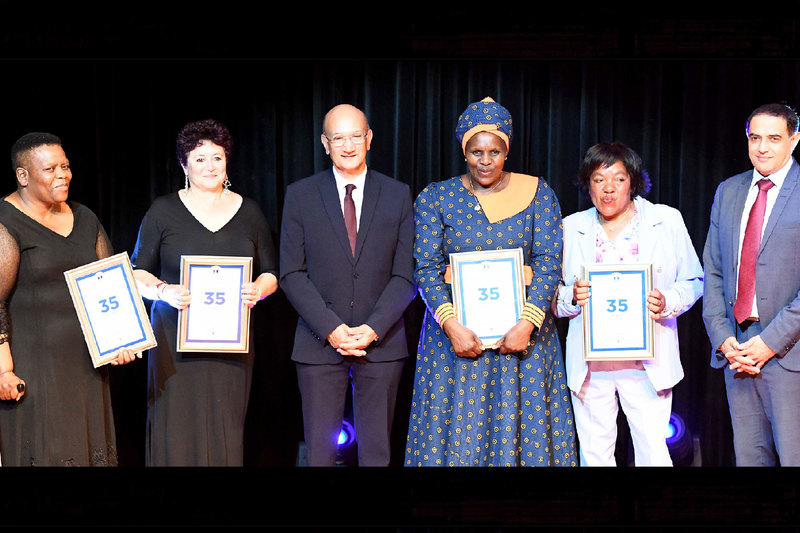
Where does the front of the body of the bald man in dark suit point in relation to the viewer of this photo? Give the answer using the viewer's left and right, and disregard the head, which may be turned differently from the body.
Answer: facing the viewer

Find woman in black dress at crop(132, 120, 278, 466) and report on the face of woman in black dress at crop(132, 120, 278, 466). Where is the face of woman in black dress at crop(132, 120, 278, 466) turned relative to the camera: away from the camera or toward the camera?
toward the camera

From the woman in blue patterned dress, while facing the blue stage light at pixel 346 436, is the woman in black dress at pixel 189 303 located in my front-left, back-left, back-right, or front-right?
front-left

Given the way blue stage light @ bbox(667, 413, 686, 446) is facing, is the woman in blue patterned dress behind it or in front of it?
in front

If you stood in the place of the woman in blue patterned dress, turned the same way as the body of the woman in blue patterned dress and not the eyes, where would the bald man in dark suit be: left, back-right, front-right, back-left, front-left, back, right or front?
right

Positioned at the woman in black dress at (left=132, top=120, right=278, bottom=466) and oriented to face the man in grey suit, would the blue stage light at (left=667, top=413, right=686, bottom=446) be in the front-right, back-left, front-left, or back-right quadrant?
front-left

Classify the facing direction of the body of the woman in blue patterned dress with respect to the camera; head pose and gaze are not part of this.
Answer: toward the camera

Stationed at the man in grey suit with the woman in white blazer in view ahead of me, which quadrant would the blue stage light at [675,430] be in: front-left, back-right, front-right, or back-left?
front-right

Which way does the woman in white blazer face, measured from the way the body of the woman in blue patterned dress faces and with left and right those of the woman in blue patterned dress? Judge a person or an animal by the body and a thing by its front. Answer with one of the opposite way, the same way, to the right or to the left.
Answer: the same way

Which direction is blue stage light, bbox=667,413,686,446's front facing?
toward the camera

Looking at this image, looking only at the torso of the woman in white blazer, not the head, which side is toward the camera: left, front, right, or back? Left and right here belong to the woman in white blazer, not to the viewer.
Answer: front

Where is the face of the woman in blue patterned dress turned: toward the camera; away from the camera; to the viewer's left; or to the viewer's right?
toward the camera

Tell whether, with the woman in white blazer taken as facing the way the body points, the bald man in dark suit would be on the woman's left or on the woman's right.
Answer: on the woman's right

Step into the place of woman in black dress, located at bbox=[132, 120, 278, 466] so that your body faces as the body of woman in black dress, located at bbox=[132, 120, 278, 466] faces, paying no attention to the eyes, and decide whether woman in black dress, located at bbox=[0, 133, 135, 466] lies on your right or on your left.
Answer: on your right

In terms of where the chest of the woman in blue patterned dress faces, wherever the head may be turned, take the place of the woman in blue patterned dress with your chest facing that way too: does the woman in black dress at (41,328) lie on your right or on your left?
on your right

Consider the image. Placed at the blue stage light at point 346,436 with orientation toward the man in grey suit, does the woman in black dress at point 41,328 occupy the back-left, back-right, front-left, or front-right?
back-right
